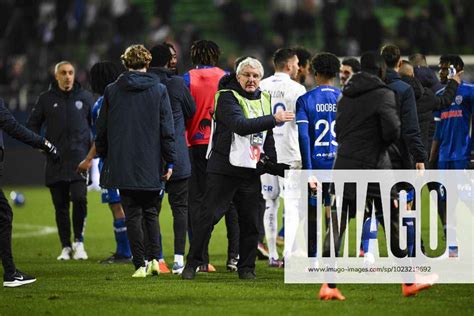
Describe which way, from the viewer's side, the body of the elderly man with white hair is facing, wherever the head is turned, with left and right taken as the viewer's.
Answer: facing the viewer and to the right of the viewer

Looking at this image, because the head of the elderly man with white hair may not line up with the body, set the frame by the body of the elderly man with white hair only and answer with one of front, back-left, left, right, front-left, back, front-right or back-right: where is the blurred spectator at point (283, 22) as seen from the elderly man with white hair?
back-left

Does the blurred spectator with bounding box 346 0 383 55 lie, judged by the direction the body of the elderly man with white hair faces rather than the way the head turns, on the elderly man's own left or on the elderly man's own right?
on the elderly man's own left
